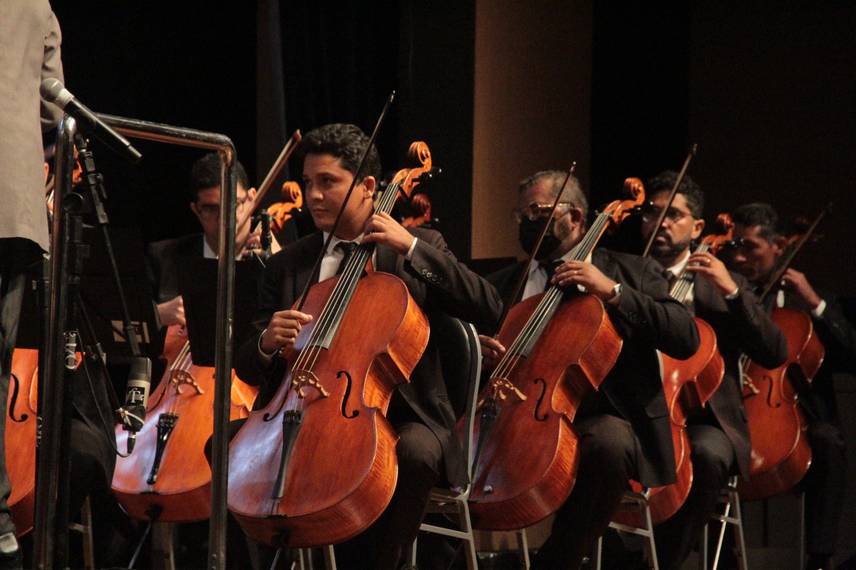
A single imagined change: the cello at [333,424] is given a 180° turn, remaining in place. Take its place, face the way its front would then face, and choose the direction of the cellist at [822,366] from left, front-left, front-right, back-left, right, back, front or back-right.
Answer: front

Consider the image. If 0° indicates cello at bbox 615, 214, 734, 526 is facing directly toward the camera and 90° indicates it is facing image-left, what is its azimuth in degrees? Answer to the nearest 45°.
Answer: approximately 45°

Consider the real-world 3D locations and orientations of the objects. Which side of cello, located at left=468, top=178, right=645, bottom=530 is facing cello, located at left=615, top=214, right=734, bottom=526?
back

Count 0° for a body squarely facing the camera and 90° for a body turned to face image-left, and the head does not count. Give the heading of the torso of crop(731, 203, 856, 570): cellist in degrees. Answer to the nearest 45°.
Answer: approximately 45°

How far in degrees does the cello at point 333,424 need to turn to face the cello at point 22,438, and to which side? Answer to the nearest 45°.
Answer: approximately 90° to its right

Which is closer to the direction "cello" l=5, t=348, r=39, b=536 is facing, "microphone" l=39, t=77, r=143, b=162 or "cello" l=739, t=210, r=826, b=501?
the microphone

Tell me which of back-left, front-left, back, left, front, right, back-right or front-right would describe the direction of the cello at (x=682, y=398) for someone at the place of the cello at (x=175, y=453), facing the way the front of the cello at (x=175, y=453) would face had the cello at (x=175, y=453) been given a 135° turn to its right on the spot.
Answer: right

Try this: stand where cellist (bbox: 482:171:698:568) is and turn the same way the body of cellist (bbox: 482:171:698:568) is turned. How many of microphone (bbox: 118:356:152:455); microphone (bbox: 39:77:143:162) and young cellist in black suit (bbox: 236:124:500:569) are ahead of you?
3

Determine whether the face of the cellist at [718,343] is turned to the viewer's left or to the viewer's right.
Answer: to the viewer's left

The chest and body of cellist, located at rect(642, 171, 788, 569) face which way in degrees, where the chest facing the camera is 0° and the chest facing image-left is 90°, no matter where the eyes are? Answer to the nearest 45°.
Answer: approximately 45°
